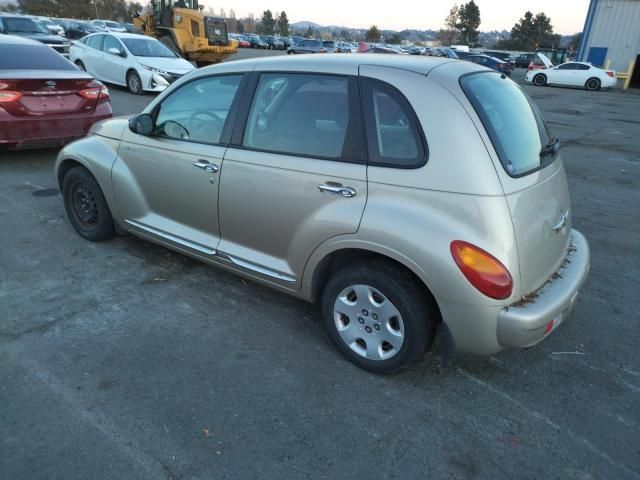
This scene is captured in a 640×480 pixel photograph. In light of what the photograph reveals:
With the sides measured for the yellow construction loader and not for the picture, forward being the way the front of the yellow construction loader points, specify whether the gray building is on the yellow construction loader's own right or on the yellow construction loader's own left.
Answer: on the yellow construction loader's own right

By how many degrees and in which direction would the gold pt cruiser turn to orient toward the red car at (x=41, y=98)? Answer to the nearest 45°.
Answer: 0° — it already faces it

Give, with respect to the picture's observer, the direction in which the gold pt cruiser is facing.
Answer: facing away from the viewer and to the left of the viewer

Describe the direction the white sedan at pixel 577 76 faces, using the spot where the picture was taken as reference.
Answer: facing to the left of the viewer

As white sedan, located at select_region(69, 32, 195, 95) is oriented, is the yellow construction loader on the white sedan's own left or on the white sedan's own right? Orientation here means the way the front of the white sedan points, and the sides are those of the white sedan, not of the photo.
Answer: on the white sedan's own left

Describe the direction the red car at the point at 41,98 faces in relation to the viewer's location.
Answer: facing away from the viewer and to the left of the viewer
